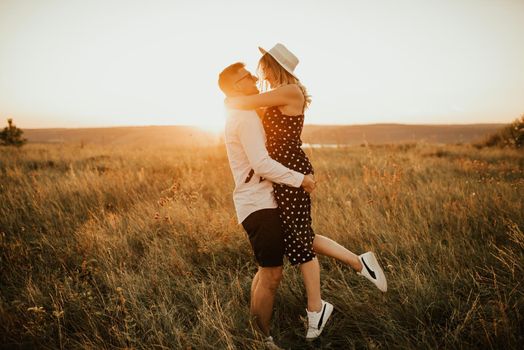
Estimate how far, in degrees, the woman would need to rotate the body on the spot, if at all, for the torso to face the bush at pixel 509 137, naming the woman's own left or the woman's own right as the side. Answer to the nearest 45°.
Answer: approximately 135° to the woman's own right

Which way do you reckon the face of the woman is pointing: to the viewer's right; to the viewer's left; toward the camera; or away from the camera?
to the viewer's left

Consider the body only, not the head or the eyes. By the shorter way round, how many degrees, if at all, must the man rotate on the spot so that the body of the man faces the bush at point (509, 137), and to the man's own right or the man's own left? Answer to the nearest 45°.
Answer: approximately 45° to the man's own left

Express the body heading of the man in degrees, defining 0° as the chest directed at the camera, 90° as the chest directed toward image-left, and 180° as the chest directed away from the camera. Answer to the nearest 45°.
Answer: approximately 270°

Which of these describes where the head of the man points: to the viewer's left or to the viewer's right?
to the viewer's right

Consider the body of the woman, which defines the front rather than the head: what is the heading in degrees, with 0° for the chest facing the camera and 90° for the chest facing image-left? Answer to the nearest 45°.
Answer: approximately 90°

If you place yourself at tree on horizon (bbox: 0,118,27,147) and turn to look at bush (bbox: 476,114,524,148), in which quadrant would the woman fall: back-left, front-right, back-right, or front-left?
front-right

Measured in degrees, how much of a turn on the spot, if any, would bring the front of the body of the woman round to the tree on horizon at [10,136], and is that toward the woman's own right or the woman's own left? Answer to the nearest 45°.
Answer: approximately 45° to the woman's own right
